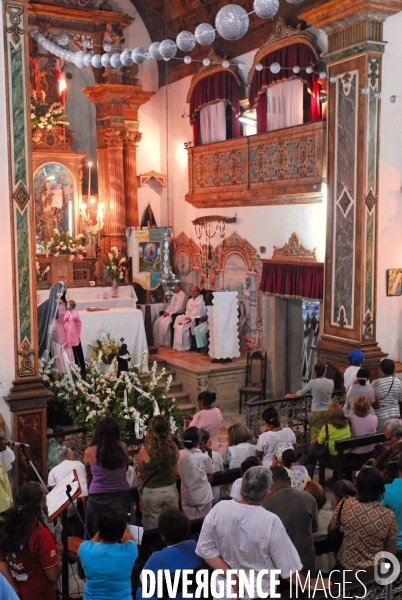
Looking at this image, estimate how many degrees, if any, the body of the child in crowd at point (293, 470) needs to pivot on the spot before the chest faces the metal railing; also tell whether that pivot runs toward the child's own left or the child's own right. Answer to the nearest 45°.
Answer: approximately 45° to the child's own right

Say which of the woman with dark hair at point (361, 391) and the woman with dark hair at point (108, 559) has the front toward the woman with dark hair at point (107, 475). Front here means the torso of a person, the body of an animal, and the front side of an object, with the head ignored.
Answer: the woman with dark hair at point (108, 559)

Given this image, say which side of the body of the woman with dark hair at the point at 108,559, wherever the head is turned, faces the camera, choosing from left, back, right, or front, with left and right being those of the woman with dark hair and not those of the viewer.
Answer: back

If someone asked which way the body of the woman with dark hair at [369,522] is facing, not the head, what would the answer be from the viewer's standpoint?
away from the camera

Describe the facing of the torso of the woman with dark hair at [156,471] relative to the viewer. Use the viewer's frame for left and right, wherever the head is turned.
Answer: facing away from the viewer

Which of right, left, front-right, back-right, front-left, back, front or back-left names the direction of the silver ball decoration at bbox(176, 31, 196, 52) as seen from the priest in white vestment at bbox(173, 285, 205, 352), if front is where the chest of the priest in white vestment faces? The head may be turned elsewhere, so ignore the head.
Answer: front-left

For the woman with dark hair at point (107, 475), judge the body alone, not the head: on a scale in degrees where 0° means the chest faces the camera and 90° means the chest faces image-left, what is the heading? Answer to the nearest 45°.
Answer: approximately 180°

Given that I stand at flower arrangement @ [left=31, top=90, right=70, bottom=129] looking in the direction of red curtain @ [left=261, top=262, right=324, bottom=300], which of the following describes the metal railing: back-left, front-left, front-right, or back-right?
front-right

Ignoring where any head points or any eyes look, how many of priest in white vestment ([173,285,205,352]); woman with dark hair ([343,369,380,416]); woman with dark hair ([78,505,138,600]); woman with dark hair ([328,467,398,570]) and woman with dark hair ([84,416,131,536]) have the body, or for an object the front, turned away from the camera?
4

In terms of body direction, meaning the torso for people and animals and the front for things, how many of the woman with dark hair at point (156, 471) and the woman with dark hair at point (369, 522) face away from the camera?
2

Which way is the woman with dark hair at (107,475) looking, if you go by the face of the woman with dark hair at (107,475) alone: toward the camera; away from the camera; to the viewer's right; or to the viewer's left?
away from the camera

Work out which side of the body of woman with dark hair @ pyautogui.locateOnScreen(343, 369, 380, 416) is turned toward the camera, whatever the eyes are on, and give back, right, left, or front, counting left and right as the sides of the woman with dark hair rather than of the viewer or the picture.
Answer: back

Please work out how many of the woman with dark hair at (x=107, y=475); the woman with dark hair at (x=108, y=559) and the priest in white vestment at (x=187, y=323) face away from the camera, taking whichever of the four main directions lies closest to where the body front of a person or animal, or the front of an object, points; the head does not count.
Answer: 2

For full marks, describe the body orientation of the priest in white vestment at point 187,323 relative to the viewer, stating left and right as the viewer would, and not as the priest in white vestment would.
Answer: facing the viewer and to the left of the viewer

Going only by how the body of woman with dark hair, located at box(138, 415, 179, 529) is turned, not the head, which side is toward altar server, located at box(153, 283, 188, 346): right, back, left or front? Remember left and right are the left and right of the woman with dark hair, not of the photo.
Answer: front

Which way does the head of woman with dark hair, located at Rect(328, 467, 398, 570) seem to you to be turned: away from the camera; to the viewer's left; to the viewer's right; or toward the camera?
away from the camera

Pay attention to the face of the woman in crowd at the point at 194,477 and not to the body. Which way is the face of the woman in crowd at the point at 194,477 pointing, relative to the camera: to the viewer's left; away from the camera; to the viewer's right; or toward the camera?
away from the camera
